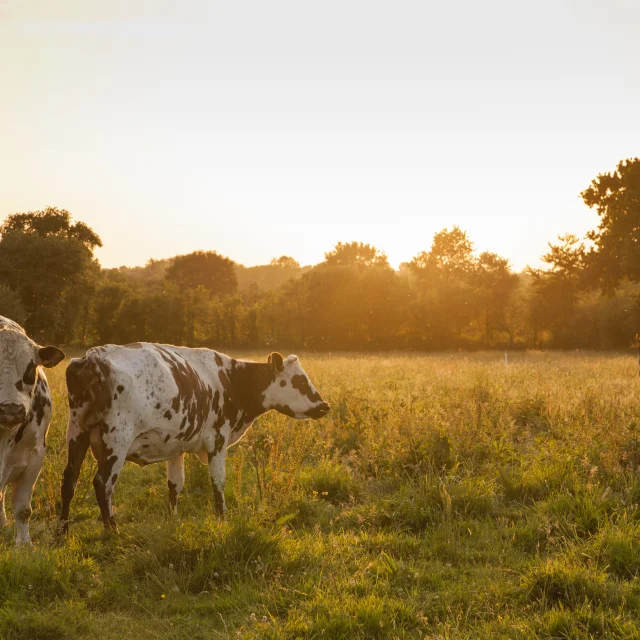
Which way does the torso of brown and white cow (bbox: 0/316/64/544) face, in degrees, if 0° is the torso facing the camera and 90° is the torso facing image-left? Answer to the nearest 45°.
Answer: approximately 0°

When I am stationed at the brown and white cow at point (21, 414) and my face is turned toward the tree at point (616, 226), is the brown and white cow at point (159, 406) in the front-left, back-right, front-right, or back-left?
front-right

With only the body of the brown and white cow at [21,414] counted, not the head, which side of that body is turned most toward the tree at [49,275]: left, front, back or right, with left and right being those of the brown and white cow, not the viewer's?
back

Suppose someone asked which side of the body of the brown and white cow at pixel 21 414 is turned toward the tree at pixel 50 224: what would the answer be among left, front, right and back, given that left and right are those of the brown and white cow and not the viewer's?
back

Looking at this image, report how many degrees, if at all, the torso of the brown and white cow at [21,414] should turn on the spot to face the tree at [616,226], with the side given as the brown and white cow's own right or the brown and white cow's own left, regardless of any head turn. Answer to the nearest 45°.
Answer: approximately 135° to the brown and white cow's own left

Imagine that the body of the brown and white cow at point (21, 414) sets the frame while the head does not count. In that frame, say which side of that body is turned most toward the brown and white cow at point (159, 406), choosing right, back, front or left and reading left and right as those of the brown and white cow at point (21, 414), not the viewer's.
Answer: left

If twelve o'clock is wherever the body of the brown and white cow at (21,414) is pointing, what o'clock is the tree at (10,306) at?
The tree is roughly at 6 o'clock from the brown and white cow.
